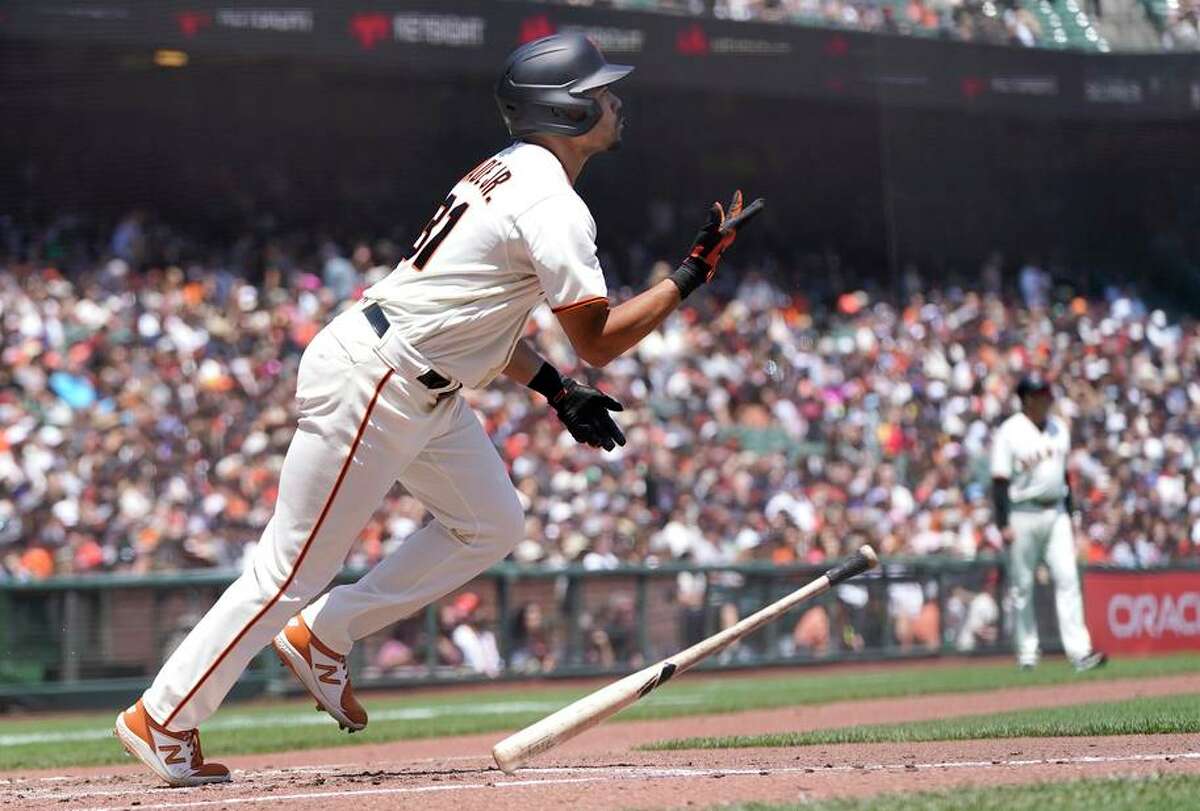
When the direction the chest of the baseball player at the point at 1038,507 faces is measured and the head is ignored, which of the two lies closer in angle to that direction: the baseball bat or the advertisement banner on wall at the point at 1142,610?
the baseball bat

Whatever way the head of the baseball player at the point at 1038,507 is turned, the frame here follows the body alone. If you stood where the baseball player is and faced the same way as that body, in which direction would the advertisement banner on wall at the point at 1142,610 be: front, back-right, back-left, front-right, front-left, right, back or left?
back-left

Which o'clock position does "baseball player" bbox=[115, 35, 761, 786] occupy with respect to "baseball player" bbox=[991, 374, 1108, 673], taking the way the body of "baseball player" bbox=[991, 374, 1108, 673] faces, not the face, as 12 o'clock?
"baseball player" bbox=[115, 35, 761, 786] is roughly at 2 o'clock from "baseball player" bbox=[991, 374, 1108, 673].

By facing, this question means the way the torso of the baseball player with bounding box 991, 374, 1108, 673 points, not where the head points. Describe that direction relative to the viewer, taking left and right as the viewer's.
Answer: facing the viewer and to the right of the viewer

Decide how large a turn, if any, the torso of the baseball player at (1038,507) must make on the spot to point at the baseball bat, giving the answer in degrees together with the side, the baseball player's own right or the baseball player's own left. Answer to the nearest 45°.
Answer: approximately 45° to the baseball player's own right

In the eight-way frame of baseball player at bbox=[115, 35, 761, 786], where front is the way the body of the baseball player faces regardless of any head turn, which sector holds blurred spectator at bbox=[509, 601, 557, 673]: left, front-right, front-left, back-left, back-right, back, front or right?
left

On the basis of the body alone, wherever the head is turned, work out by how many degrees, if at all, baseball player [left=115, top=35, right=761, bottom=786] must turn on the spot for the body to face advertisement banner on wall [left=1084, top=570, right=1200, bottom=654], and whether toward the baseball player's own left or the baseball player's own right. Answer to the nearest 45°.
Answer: approximately 45° to the baseball player's own left

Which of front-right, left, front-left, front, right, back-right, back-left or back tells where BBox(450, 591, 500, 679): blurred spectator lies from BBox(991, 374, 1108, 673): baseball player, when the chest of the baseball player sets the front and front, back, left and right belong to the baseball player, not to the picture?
back-right

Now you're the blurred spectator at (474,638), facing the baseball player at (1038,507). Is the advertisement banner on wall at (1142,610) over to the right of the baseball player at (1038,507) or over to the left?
left
